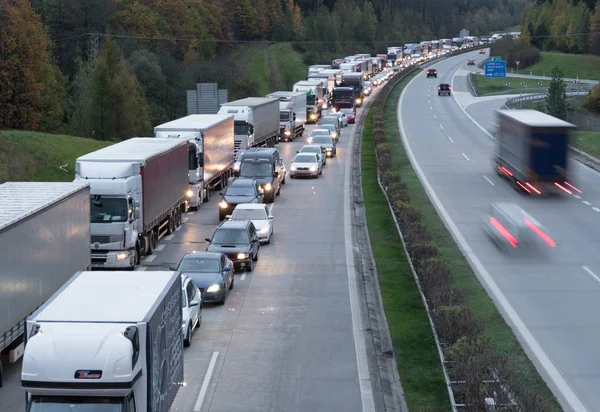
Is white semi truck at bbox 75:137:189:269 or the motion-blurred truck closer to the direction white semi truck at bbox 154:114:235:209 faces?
the white semi truck

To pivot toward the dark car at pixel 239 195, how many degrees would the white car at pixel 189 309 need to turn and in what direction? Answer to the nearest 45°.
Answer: approximately 135° to its right

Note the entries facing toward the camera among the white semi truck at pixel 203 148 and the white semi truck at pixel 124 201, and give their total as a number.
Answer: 2

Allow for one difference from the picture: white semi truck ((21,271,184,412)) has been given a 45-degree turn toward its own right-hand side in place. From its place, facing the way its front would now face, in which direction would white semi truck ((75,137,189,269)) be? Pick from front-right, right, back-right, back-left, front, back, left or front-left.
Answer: back-right

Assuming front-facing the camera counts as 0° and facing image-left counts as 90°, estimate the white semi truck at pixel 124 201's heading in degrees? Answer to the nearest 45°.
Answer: approximately 0°

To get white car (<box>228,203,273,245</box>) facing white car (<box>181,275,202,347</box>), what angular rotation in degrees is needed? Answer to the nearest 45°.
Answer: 0° — it already faces it

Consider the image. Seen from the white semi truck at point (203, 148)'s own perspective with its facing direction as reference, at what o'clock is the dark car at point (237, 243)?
The dark car is roughly at 12 o'clock from the white semi truck.

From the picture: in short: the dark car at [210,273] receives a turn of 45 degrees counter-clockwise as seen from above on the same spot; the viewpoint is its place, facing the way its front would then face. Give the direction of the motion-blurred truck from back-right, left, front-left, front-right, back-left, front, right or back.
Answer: left

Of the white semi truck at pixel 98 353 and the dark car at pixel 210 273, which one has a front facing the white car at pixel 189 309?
the dark car

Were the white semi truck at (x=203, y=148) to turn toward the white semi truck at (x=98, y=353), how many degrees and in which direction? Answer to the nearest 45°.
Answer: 0° — it already faces it

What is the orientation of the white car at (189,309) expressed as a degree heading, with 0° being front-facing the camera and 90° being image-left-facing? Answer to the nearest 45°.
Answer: approximately 45°
